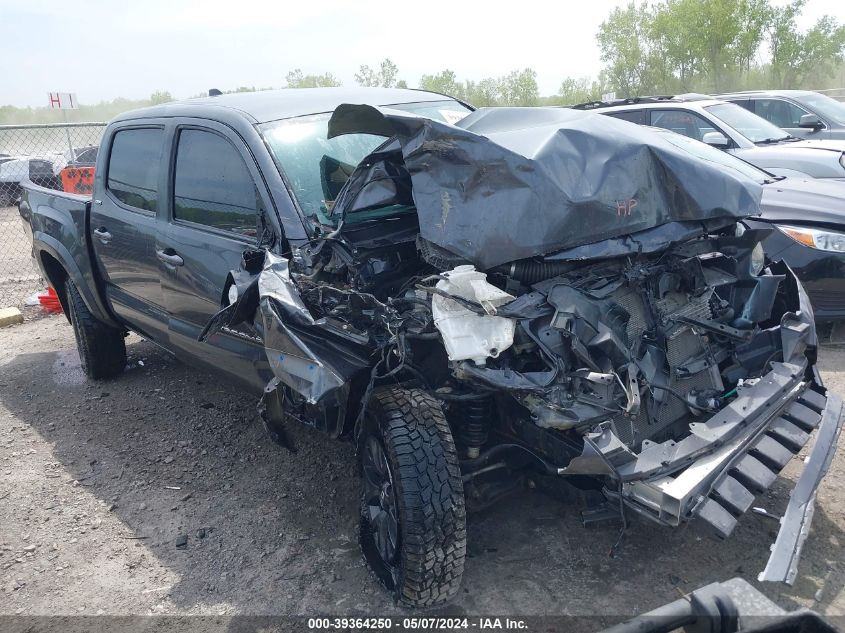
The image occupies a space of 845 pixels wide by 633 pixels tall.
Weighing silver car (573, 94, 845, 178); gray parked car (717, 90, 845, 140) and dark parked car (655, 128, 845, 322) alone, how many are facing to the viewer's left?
0

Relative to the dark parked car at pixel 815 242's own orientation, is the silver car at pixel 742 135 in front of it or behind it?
behind

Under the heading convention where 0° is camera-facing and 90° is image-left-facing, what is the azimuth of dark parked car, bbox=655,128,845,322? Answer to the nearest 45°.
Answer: approximately 315°

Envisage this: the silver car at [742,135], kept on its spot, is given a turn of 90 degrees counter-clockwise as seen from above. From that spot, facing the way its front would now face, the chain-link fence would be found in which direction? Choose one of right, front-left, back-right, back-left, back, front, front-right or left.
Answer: back-left

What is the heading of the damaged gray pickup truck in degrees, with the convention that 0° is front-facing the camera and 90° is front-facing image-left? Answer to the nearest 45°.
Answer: approximately 315°

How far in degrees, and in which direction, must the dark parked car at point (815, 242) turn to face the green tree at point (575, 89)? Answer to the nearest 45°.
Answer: approximately 135° to its left

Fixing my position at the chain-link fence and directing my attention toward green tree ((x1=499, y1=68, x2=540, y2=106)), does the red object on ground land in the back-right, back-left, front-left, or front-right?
back-right

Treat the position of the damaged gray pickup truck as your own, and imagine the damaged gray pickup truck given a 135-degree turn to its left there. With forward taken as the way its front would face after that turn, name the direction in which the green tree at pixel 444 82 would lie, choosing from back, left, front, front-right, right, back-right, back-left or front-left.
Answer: front

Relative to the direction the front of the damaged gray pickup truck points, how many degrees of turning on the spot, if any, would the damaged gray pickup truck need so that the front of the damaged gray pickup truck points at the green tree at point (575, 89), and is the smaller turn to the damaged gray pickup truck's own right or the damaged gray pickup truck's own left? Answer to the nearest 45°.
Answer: approximately 135° to the damaged gray pickup truck's own left

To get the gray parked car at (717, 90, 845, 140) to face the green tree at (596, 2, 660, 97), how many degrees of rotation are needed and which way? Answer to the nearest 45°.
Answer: approximately 135° to its left

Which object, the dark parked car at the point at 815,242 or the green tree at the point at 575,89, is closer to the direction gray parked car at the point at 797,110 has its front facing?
the dark parked car

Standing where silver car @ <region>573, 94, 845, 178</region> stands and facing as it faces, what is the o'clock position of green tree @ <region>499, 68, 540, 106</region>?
The green tree is roughly at 7 o'clock from the silver car.

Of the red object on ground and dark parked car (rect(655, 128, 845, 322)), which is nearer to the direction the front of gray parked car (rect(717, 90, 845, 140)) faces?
the dark parked car

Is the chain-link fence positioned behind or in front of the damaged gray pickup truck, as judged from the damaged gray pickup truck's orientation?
behind

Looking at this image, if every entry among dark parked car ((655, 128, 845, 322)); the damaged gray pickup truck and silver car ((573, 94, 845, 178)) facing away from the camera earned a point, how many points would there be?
0

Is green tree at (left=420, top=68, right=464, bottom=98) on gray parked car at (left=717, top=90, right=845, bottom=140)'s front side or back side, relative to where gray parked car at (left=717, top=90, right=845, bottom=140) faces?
on the back side

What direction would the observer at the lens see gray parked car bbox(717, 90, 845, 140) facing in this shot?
facing the viewer and to the right of the viewer
